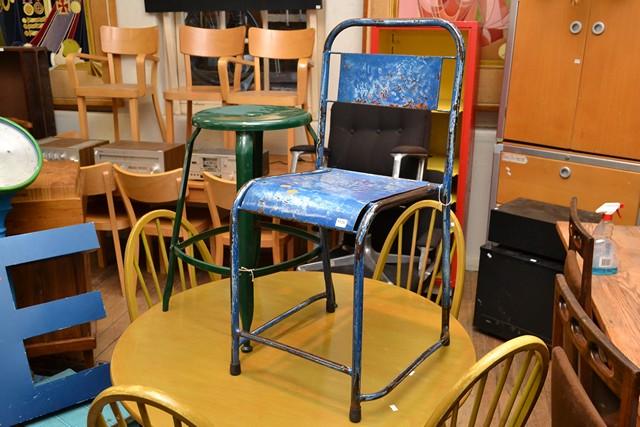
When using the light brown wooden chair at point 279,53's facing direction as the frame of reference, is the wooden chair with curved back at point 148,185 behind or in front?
in front

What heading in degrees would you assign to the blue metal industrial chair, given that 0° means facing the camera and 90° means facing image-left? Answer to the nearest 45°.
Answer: approximately 45°

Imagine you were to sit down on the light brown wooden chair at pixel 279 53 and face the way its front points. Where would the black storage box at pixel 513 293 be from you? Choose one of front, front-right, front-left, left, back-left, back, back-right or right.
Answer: left

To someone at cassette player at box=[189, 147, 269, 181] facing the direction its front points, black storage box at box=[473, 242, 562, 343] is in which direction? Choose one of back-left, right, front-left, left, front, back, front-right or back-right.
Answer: front-left

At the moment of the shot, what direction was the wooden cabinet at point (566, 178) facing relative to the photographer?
facing the viewer

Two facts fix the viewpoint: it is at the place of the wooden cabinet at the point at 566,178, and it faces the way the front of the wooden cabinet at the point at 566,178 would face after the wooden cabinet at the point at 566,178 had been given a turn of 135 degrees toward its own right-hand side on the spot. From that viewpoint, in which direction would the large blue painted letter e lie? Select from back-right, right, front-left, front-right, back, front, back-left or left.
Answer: left

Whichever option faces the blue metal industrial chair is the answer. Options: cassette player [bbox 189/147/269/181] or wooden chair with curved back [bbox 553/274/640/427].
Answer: the cassette player

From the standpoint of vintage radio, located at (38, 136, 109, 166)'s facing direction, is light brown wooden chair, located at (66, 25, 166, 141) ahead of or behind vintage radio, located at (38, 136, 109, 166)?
behind

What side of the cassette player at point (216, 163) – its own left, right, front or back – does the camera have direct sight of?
front

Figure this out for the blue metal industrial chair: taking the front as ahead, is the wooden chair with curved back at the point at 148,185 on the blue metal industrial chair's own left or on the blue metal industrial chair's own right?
on the blue metal industrial chair's own right

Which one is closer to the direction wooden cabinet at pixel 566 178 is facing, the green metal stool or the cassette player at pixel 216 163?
the green metal stool

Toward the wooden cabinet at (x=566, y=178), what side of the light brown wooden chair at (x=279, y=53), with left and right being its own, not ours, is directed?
left

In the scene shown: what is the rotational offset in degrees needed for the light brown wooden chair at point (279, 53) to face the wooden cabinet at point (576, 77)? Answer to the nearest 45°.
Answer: approximately 90° to its left

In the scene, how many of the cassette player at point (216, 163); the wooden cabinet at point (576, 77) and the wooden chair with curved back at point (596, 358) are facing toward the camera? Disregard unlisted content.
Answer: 2

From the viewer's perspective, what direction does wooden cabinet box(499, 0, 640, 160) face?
toward the camera
